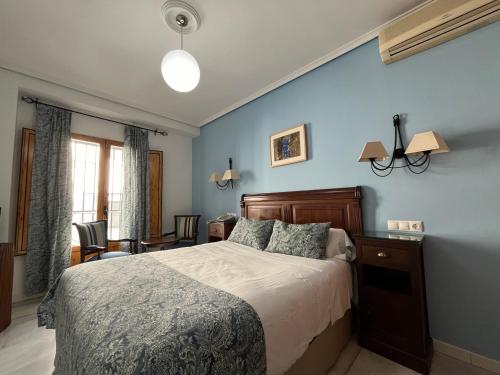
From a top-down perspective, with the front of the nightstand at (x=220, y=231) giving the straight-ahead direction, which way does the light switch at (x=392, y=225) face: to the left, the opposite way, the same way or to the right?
the same way

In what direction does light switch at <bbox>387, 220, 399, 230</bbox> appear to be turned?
toward the camera

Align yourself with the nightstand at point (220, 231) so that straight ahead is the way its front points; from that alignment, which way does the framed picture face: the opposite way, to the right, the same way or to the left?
the same way

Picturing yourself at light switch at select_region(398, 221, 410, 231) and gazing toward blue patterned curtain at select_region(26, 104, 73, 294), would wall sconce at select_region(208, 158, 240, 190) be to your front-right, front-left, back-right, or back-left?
front-right

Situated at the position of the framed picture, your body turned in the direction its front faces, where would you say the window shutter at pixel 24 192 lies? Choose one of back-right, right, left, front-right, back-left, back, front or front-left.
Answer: front-right

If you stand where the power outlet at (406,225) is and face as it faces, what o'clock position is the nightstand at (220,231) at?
The nightstand is roughly at 3 o'clock from the power outlet.

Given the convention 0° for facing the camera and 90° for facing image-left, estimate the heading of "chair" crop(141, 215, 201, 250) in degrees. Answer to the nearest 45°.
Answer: approximately 45°

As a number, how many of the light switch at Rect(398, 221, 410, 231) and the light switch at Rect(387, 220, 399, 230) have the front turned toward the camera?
2

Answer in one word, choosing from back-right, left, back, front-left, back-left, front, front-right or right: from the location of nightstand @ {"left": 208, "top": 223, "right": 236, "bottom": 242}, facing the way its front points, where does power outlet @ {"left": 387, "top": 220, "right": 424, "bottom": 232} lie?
left

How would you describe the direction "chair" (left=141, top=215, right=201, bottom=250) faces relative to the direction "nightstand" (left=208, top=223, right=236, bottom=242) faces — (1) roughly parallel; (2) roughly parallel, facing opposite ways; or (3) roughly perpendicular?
roughly parallel

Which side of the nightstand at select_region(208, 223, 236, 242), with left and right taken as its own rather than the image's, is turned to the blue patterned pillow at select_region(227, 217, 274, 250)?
left

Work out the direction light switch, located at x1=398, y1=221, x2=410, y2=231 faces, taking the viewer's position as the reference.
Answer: facing the viewer

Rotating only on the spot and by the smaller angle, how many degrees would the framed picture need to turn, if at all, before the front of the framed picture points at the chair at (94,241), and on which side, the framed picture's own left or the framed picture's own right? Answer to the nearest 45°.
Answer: approximately 45° to the framed picture's own right

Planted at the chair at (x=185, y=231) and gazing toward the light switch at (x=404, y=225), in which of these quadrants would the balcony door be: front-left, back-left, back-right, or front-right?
back-right
